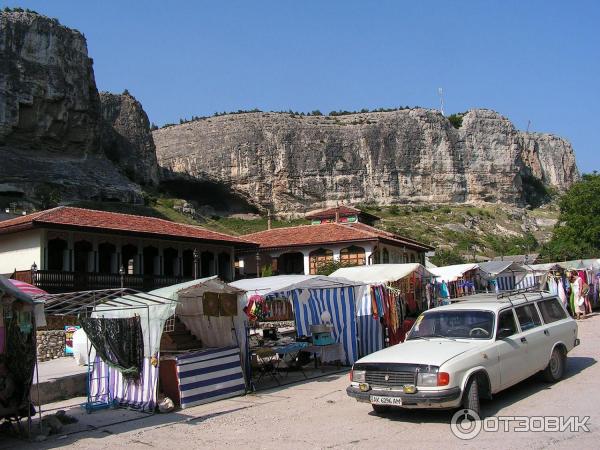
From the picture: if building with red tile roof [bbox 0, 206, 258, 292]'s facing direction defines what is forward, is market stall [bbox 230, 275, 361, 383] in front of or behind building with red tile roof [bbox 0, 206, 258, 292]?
in front

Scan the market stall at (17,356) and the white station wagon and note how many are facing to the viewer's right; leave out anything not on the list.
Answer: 1

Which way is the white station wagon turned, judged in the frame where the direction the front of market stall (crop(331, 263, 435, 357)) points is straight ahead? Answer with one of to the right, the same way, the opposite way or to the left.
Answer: to the right

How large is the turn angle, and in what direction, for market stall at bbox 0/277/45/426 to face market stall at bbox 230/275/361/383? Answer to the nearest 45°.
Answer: approximately 45° to its left

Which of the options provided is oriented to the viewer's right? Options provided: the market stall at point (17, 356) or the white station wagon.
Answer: the market stall

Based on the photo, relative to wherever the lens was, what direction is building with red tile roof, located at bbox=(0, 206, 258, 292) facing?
facing the viewer and to the right of the viewer

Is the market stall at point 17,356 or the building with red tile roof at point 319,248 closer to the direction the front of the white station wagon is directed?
the market stall

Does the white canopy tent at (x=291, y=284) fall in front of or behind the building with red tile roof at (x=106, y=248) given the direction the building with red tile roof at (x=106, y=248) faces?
in front

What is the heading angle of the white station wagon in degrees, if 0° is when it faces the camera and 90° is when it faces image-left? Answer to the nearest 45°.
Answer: approximately 45°

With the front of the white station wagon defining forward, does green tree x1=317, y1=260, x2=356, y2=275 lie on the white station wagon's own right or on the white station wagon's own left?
on the white station wagon's own right

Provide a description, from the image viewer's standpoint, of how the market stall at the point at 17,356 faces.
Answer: facing to the right of the viewer

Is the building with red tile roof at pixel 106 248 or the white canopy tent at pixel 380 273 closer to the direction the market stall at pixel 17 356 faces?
the white canopy tent

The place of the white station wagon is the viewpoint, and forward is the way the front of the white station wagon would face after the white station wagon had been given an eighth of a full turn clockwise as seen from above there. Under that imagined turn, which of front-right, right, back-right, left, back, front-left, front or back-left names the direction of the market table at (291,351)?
front-right
